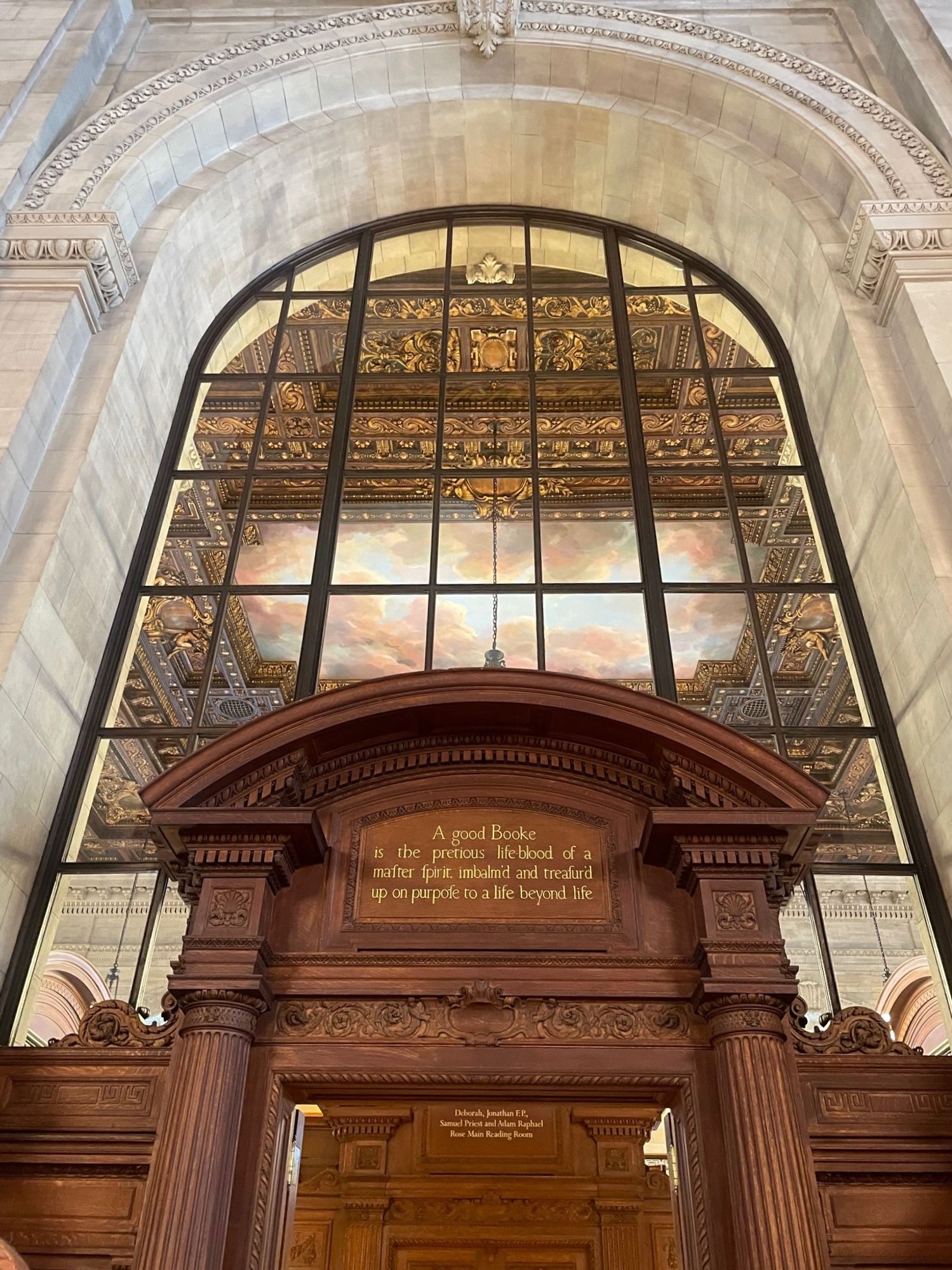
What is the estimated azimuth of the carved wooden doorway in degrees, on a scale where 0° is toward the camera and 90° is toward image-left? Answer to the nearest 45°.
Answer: approximately 0°

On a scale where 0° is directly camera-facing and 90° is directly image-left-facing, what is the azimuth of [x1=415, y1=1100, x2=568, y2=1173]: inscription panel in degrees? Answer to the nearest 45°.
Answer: approximately 0°

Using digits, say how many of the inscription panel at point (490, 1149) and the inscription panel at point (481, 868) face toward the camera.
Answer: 2
